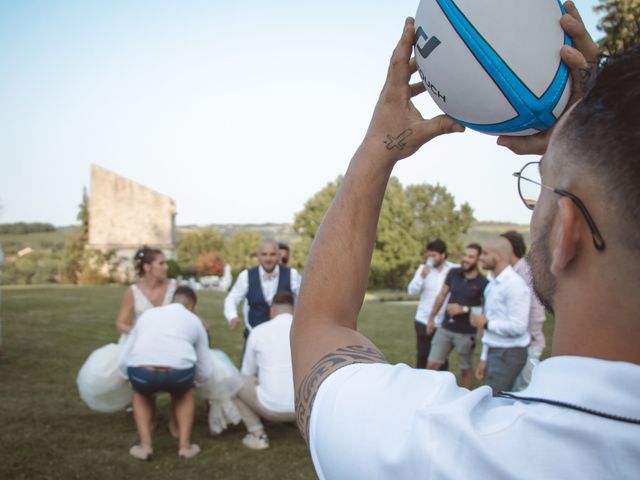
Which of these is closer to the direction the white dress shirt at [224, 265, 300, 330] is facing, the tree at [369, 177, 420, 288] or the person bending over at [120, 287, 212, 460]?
the person bending over

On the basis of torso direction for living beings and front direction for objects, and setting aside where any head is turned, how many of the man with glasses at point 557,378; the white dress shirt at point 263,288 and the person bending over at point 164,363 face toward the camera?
1

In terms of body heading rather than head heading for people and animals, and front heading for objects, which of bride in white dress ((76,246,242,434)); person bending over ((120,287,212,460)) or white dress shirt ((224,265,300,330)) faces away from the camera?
the person bending over

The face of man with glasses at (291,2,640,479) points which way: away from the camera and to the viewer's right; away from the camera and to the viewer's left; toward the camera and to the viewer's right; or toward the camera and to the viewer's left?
away from the camera and to the viewer's left

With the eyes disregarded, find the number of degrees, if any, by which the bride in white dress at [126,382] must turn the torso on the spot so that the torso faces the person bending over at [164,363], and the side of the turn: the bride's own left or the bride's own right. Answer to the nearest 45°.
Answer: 0° — they already face them

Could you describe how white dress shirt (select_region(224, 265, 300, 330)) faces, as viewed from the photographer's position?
facing the viewer

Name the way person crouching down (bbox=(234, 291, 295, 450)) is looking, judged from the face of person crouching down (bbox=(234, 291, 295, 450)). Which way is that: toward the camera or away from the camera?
away from the camera

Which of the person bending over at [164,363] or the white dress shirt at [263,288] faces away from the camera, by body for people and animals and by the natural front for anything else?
the person bending over

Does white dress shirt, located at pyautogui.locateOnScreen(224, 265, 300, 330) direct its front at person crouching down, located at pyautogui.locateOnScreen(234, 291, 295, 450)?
yes

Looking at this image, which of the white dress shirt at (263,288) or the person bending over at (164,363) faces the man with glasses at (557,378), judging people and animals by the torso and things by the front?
the white dress shirt

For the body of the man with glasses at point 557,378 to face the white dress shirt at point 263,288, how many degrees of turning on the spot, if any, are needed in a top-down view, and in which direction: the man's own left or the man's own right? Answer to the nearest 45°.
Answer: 0° — they already face it

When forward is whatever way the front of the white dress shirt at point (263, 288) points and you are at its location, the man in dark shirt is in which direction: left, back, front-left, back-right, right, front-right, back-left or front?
left

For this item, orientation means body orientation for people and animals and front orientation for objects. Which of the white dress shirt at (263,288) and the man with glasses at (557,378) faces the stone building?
the man with glasses

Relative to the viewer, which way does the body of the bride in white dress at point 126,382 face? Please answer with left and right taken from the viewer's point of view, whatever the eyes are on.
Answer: facing the viewer and to the right of the viewer

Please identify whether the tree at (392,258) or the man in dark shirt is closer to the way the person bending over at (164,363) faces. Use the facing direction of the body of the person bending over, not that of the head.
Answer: the tree

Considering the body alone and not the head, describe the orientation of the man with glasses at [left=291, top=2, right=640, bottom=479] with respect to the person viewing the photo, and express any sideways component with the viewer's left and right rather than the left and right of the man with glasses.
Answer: facing away from the viewer and to the left of the viewer

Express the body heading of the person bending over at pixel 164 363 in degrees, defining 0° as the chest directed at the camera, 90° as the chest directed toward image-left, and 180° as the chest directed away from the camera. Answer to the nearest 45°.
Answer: approximately 180°
